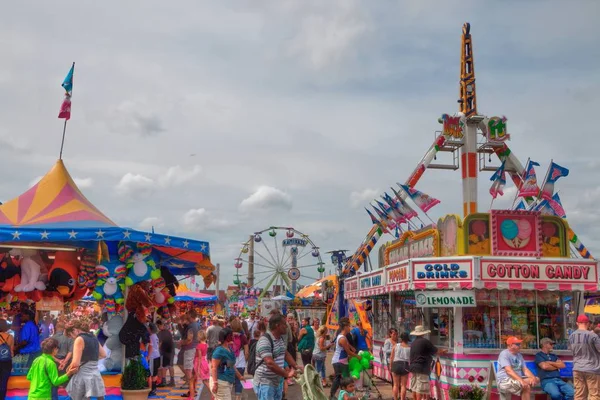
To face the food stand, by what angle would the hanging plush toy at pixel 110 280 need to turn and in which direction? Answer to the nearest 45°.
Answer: approximately 90° to its left

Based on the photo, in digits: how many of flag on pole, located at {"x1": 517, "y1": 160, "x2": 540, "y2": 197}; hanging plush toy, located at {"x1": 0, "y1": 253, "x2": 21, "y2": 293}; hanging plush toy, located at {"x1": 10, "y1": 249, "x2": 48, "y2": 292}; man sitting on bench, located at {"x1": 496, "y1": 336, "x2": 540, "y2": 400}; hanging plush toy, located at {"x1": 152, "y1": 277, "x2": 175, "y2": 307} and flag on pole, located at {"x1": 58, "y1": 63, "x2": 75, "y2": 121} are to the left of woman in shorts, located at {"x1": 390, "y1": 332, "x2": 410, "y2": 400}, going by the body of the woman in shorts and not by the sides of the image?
4

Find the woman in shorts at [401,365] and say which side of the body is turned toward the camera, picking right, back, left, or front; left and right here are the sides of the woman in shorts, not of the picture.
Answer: back

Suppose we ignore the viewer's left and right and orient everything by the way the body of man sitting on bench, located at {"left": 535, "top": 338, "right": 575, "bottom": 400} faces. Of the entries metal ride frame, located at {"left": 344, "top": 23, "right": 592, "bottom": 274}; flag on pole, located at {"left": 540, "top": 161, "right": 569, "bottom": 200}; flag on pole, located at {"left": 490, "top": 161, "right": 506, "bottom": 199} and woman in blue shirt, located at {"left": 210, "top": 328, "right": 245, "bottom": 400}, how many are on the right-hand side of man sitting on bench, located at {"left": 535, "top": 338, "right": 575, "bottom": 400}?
1

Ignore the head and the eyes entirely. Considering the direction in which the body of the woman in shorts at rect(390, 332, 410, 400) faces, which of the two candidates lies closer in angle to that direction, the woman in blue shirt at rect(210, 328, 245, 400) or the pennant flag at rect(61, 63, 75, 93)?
the pennant flag

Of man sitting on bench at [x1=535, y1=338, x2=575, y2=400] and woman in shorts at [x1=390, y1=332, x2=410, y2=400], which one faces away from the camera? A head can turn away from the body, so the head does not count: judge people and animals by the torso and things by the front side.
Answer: the woman in shorts

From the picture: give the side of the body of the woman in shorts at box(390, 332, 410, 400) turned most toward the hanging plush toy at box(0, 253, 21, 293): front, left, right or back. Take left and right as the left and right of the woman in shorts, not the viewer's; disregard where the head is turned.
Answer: left
